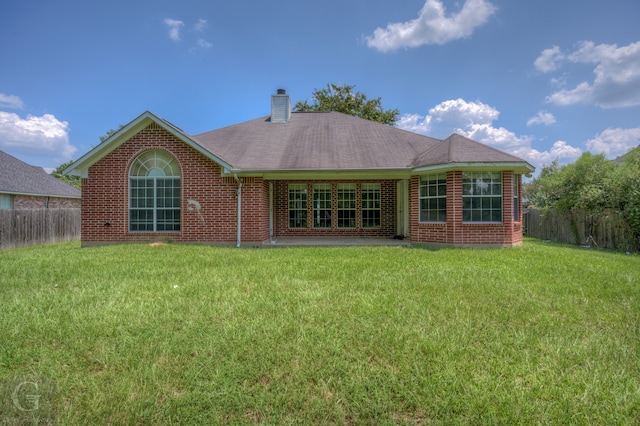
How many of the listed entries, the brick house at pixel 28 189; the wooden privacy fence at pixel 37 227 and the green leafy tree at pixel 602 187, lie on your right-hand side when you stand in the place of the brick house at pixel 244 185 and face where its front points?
1

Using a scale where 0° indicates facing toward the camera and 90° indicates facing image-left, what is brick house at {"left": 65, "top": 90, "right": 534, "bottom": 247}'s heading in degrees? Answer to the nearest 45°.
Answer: approximately 180°

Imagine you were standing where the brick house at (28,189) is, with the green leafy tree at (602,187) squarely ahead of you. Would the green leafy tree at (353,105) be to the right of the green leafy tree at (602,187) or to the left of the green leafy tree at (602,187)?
left

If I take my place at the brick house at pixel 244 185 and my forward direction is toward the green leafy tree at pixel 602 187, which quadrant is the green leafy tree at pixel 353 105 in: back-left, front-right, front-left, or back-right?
front-left

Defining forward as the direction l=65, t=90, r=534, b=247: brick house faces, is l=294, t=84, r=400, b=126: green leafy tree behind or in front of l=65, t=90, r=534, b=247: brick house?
in front

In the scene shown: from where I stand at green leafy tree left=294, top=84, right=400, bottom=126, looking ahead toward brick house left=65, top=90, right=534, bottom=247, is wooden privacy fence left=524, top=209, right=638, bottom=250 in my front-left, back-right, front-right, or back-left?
front-left

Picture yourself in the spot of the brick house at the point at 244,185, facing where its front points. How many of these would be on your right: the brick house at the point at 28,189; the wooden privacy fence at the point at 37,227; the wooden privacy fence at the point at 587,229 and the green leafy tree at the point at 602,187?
2

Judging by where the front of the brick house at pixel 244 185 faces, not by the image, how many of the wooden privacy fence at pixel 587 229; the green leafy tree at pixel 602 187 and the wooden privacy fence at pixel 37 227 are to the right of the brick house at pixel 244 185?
2

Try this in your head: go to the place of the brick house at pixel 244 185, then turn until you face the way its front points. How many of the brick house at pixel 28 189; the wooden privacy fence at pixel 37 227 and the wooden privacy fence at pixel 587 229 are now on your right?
1

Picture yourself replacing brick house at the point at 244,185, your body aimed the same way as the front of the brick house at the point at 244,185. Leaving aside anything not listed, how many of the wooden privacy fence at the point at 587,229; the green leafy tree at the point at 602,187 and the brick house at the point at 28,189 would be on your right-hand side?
2

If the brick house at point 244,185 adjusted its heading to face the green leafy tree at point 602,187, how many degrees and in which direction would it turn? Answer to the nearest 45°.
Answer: approximately 90° to its right

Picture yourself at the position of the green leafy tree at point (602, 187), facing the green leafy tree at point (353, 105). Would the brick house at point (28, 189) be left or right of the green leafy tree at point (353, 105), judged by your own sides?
left

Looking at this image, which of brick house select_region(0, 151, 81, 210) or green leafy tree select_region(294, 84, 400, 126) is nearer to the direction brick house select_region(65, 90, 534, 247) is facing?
the green leafy tree

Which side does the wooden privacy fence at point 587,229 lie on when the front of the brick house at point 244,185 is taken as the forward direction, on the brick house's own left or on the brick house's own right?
on the brick house's own right
